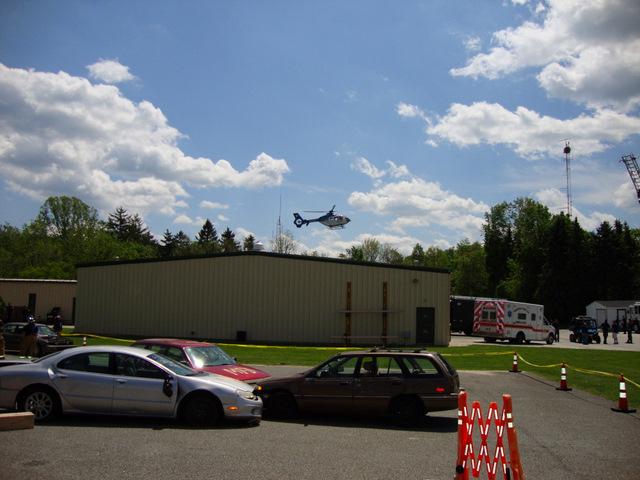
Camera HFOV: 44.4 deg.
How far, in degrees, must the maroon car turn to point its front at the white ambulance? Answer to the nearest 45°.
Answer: approximately 90° to its left

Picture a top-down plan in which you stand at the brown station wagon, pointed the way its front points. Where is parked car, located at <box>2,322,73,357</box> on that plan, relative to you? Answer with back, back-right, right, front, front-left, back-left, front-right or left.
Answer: front-right

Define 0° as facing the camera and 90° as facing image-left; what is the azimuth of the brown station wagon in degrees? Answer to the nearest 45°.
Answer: approximately 90°

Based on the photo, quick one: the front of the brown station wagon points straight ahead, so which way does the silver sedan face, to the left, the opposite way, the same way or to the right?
the opposite way

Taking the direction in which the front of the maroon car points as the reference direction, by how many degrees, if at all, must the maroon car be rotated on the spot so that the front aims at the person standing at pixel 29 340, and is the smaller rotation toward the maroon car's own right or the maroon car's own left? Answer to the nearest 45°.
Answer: approximately 180°

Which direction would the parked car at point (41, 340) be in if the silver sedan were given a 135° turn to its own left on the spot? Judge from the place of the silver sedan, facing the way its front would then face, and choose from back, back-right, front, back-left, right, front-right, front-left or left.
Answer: front-right

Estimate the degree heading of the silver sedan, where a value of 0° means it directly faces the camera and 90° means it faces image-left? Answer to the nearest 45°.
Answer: approximately 270°

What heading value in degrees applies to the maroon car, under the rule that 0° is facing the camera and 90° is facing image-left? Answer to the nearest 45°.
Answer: approximately 315°

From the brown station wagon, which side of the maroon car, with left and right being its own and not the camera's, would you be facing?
front

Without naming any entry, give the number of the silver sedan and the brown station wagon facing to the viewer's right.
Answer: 1

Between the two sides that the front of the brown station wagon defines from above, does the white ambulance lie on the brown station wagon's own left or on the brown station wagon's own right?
on the brown station wagon's own right

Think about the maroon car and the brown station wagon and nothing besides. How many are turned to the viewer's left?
1

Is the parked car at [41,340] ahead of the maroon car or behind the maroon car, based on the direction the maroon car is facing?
behind

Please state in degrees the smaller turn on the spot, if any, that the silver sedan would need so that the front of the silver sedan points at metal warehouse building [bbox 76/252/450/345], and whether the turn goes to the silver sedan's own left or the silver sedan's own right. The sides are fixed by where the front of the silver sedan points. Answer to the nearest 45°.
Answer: approximately 90° to the silver sedan's own left

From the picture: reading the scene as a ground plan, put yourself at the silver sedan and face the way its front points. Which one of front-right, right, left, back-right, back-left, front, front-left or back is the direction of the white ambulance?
front-left
